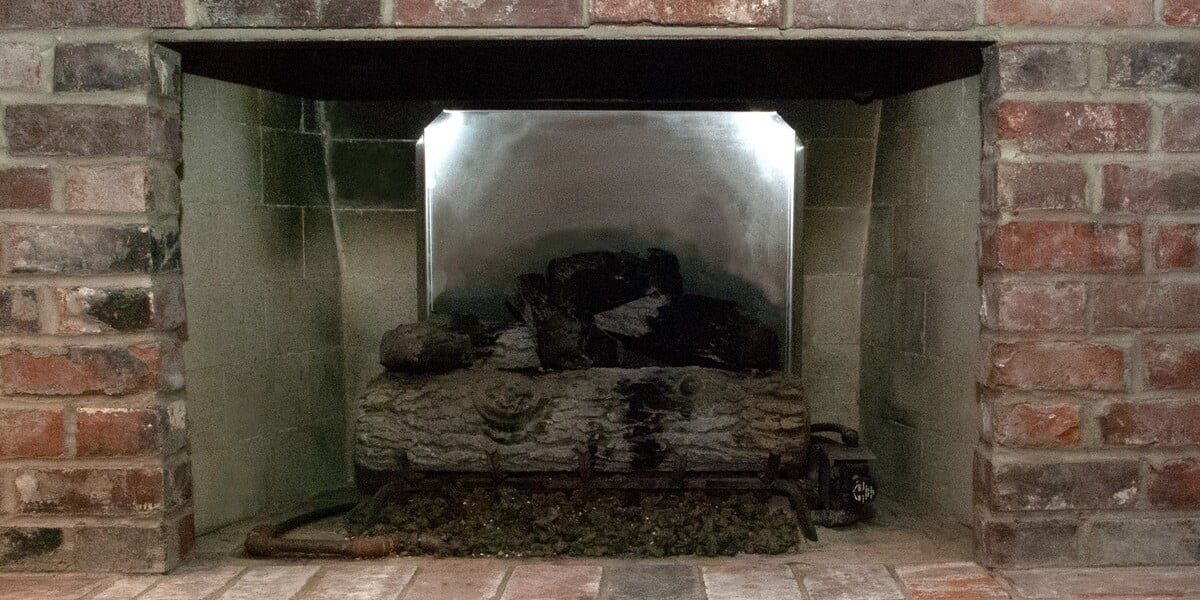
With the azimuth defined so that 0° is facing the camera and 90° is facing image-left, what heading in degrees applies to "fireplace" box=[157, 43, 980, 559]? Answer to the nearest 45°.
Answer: approximately 0°

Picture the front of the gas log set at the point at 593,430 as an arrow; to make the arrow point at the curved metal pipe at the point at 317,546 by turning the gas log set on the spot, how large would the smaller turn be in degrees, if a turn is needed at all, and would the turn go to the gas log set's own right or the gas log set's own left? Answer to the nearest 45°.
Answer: approximately 45° to the gas log set's own right

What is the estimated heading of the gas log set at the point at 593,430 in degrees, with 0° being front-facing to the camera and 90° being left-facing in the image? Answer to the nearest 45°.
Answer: approximately 0°
